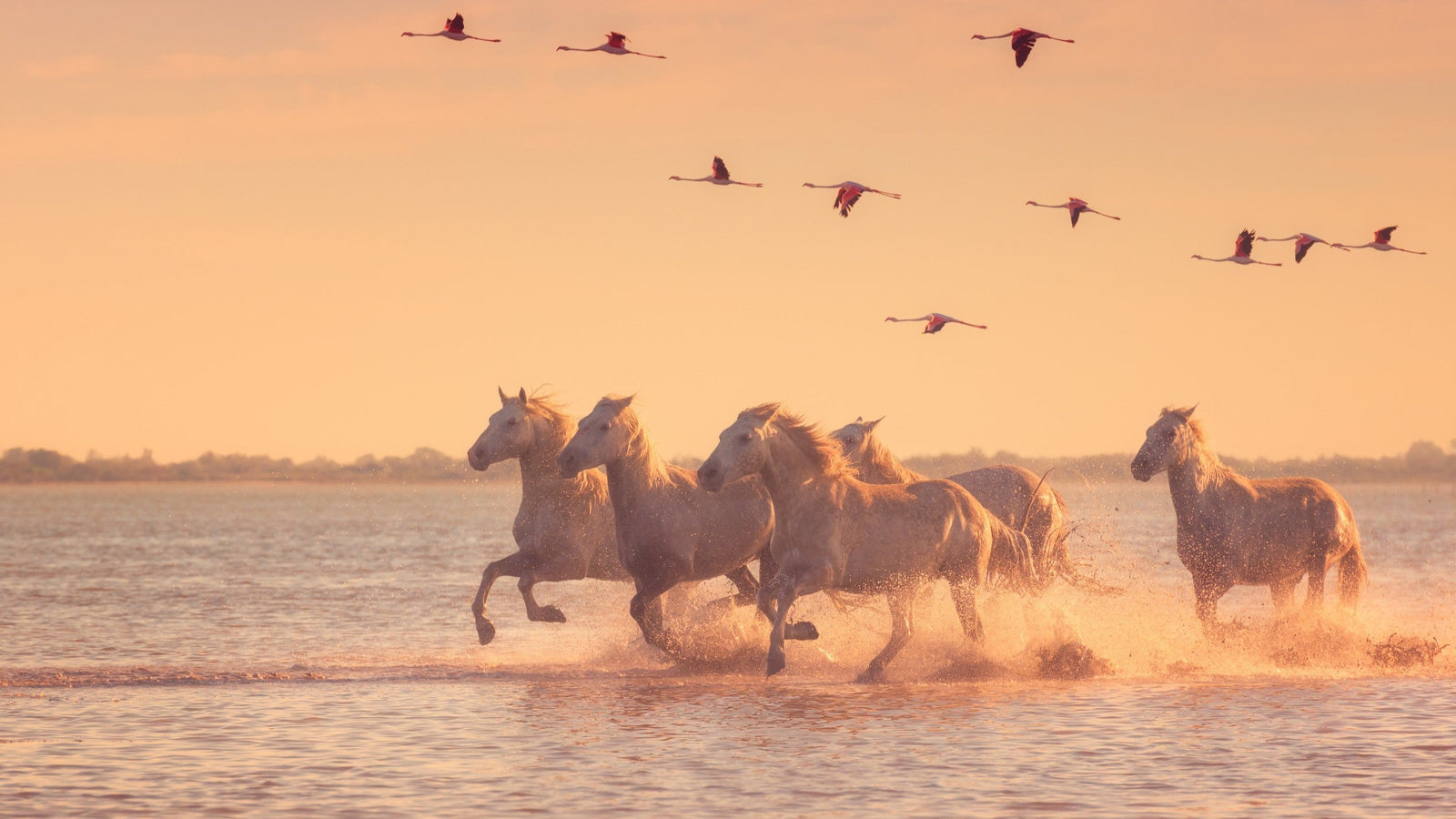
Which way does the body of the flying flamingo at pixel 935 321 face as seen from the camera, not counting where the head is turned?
to the viewer's left

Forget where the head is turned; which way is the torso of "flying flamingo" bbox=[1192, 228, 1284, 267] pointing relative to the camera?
to the viewer's left

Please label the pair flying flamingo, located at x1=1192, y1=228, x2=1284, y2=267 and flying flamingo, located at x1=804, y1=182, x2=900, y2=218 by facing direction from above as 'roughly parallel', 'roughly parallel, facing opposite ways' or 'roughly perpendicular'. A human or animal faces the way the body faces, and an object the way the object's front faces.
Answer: roughly parallel

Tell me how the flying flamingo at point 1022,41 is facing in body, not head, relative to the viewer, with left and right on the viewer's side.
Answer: facing to the left of the viewer

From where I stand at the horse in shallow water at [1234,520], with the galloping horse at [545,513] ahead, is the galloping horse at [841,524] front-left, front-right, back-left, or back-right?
front-left

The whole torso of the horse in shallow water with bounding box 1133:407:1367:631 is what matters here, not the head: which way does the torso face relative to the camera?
to the viewer's left

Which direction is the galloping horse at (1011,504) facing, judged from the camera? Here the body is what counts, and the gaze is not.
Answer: to the viewer's left

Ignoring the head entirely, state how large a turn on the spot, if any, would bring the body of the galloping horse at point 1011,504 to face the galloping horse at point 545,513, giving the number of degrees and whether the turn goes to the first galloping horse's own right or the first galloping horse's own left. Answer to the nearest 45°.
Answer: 0° — it already faces it

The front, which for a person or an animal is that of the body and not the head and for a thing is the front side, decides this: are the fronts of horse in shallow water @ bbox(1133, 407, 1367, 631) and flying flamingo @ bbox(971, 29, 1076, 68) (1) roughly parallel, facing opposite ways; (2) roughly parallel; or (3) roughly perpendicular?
roughly parallel

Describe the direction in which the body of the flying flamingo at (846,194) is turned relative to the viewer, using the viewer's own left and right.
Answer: facing to the left of the viewer

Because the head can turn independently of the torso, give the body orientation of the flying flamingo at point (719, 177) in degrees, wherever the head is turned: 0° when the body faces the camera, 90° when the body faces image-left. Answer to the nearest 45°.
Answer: approximately 90°

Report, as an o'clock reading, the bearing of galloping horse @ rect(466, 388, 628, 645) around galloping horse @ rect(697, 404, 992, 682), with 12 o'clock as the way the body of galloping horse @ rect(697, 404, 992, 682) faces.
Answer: galloping horse @ rect(466, 388, 628, 645) is roughly at 1 o'clock from galloping horse @ rect(697, 404, 992, 682).

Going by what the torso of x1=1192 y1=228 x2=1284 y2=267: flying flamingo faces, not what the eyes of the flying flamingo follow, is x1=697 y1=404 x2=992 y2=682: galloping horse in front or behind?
in front

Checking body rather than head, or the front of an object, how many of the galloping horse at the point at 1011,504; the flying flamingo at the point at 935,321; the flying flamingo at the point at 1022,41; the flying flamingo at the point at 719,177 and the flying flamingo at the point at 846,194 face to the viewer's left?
5

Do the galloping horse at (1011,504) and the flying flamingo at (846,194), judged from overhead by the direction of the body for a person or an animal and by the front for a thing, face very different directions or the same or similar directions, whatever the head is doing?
same or similar directions

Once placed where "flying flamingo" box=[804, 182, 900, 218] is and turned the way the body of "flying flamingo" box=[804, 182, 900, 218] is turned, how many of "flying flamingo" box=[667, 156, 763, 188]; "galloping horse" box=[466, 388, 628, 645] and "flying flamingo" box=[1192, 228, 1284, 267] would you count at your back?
1

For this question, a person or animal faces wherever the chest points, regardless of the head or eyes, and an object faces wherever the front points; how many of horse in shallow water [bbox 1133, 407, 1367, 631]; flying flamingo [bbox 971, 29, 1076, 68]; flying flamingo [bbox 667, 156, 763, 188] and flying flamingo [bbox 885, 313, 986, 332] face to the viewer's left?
4
